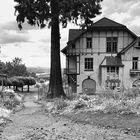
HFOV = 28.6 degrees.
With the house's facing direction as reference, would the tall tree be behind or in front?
in front

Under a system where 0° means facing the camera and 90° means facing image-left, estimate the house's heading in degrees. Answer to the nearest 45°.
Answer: approximately 0°

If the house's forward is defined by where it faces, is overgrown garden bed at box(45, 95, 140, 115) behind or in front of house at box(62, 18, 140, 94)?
in front
